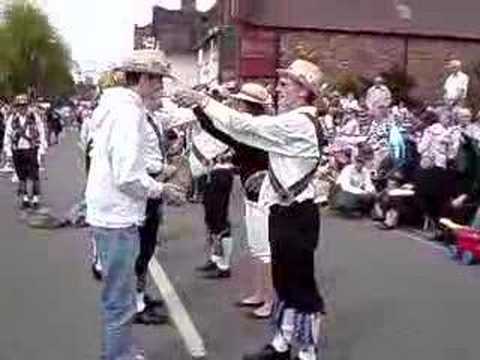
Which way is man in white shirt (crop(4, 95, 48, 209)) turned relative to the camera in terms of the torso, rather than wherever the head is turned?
toward the camera

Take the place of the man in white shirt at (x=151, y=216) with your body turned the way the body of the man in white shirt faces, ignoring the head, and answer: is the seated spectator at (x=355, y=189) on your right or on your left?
on your left

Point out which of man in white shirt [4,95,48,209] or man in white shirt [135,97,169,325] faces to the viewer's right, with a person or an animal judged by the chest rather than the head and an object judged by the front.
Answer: man in white shirt [135,97,169,325]

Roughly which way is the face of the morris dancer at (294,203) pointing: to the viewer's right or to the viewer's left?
to the viewer's left

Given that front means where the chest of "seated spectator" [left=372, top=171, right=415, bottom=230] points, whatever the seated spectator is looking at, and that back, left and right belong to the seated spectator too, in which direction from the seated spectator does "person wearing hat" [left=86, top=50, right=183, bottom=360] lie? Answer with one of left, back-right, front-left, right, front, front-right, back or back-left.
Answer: front-left

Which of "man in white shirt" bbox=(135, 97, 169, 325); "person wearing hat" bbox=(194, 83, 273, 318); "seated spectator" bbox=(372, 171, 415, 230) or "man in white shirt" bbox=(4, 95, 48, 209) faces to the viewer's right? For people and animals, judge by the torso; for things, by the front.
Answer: "man in white shirt" bbox=(135, 97, 169, 325)

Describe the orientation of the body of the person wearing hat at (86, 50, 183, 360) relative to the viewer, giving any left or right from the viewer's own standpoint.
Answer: facing to the right of the viewer

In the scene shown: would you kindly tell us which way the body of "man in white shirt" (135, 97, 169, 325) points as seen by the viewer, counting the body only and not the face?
to the viewer's right

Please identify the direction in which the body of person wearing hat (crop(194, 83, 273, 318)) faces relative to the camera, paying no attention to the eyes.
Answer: to the viewer's left

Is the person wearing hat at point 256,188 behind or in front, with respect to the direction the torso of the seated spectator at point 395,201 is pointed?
in front

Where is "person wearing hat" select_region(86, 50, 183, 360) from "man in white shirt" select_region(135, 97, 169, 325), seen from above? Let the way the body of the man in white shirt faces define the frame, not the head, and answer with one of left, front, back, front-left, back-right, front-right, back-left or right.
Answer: right
